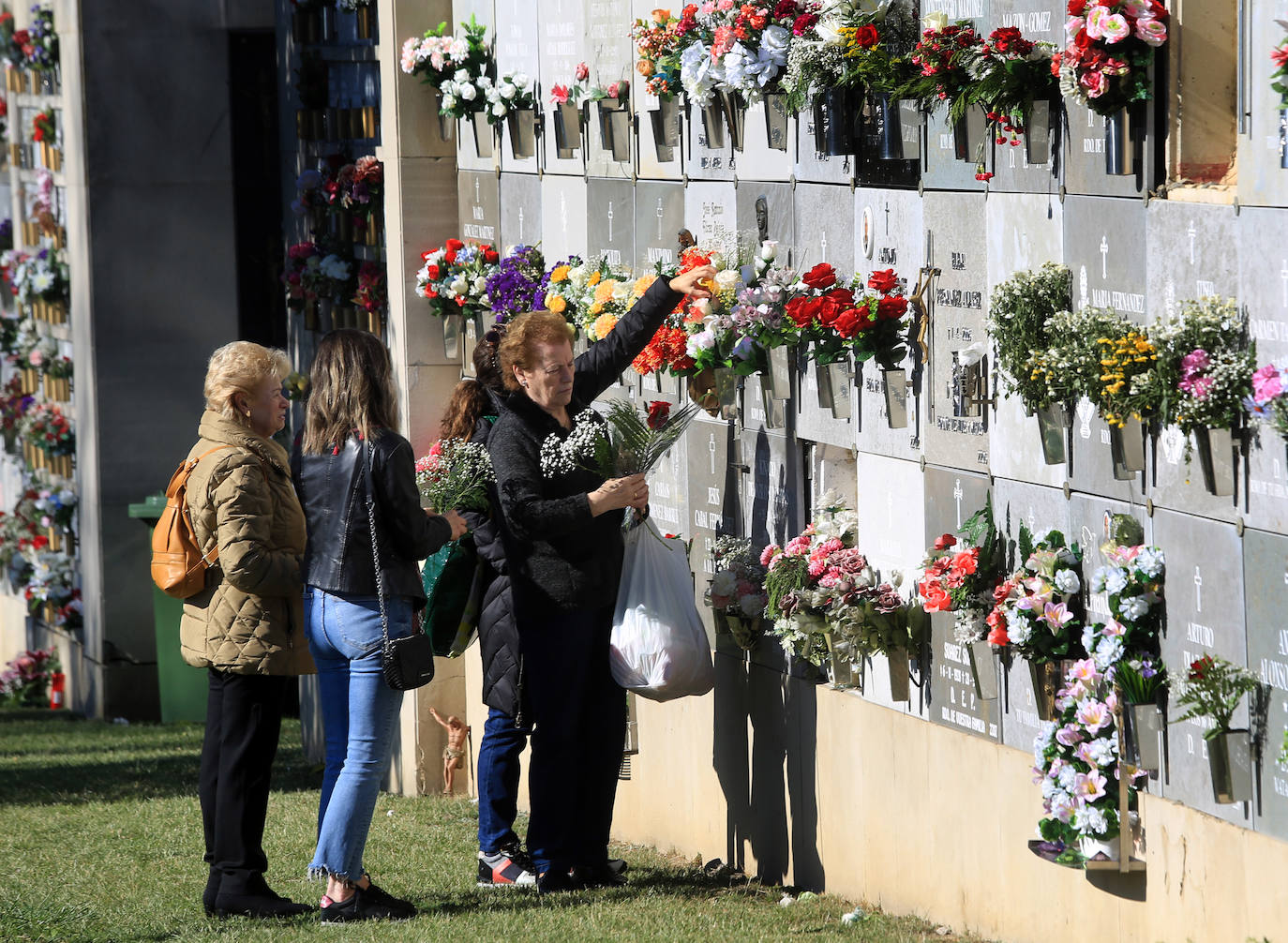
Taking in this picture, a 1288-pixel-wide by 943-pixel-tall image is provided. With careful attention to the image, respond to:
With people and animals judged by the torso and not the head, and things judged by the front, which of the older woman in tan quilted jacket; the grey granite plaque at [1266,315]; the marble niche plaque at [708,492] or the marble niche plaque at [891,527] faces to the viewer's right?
the older woman in tan quilted jacket

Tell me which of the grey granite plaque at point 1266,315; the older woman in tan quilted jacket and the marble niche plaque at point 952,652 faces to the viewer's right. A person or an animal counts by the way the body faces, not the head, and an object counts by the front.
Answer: the older woman in tan quilted jacket

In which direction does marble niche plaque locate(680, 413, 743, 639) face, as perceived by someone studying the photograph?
facing the viewer and to the left of the viewer

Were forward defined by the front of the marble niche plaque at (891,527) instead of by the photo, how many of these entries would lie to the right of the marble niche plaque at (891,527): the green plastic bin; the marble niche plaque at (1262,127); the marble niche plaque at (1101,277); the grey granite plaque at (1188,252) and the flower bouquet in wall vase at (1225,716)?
1

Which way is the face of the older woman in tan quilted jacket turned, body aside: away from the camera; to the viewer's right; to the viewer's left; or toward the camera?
to the viewer's right

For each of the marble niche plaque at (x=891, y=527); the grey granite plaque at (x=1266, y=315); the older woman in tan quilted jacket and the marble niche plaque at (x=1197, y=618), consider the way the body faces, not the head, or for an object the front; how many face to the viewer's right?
1

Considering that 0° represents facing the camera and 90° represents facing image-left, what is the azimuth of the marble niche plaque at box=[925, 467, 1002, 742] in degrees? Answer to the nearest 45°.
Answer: approximately 45°

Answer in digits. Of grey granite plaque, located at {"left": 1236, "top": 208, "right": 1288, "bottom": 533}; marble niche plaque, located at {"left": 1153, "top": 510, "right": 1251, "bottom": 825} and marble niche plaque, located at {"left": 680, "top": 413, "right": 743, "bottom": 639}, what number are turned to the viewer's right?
0

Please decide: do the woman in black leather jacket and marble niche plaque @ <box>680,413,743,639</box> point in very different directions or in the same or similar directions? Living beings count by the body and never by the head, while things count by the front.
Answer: very different directions

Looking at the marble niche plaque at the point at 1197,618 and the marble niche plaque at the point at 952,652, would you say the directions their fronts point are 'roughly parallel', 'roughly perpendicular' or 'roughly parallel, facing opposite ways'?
roughly parallel

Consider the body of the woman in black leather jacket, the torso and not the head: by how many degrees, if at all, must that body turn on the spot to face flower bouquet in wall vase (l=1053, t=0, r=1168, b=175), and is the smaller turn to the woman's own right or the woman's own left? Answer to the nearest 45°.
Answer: approximately 90° to the woman's own right

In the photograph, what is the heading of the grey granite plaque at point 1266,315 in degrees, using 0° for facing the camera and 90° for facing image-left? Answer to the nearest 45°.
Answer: approximately 45°
